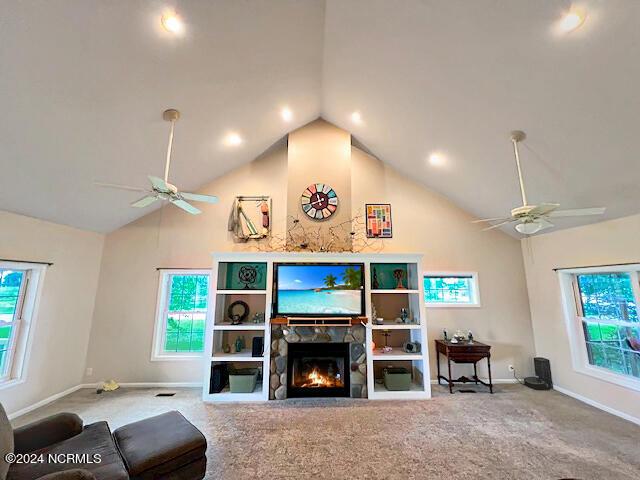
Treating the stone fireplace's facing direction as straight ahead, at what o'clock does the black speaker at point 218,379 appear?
The black speaker is roughly at 3 o'clock from the stone fireplace.

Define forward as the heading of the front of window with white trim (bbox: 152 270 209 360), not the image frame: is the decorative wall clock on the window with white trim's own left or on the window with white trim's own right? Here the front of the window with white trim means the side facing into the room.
on the window with white trim's own left

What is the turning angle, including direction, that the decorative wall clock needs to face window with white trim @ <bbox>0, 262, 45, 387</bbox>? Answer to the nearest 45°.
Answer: approximately 90° to its right

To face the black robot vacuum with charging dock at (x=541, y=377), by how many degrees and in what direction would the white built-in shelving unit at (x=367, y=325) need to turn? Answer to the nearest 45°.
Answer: approximately 90° to its left

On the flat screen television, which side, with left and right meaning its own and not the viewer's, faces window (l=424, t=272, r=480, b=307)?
left

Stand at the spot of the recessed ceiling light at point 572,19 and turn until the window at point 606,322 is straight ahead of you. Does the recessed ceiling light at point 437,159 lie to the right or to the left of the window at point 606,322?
left

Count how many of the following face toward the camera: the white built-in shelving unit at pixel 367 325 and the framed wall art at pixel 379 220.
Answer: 2

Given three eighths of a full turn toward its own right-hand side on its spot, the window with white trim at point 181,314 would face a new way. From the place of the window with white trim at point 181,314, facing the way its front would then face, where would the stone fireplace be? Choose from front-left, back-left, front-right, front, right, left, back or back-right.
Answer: back
